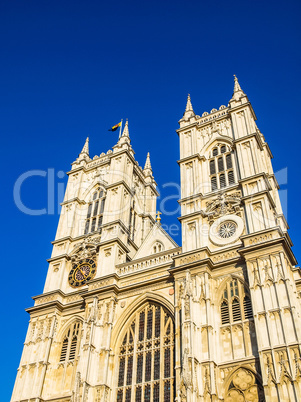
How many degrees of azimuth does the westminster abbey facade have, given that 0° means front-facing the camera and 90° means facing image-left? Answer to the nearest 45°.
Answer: approximately 45°
